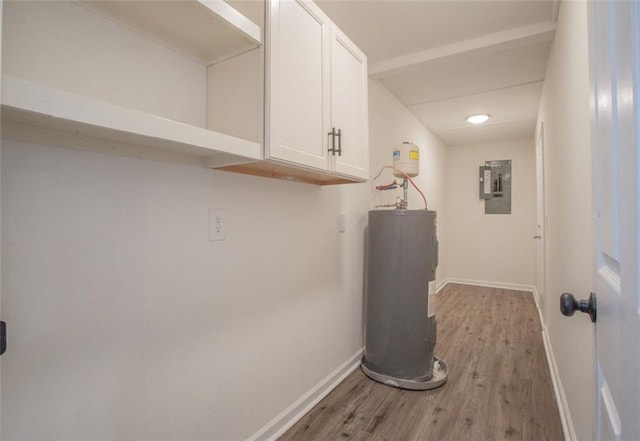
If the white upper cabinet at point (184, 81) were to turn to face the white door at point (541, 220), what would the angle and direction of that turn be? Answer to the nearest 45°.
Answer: approximately 45° to its left

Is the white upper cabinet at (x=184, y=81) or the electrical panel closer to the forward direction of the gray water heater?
the electrical panel

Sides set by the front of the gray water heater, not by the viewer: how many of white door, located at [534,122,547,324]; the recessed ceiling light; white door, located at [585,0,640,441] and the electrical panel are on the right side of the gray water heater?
1

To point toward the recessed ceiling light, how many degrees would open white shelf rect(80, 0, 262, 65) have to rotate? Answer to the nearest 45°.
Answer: approximately 90° to its left

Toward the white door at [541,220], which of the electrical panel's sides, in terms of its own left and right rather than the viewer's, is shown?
front

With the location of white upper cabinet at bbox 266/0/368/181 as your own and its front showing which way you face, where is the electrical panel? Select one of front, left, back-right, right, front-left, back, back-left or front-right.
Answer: left

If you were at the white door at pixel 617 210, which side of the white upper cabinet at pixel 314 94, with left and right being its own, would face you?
front

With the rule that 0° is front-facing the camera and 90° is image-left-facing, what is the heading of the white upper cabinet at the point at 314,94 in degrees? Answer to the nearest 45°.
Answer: approximately 315°

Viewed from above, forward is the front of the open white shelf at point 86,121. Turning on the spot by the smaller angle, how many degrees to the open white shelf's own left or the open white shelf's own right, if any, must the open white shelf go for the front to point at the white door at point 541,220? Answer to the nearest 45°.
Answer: approximately 45° to the open white shelf's own left

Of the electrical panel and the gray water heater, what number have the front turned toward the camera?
1

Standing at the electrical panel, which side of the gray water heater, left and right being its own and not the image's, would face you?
left

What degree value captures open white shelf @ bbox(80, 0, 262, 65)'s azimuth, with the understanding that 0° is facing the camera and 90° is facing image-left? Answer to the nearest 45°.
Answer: approximately 315°
